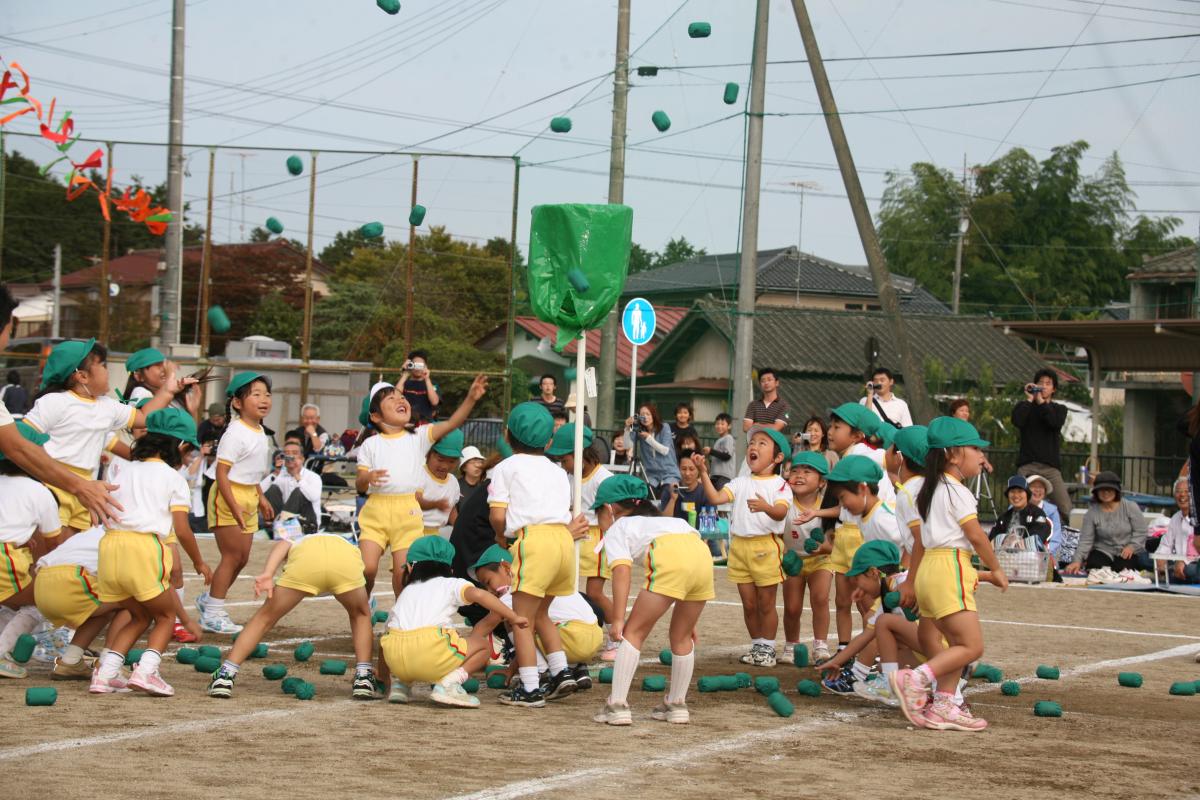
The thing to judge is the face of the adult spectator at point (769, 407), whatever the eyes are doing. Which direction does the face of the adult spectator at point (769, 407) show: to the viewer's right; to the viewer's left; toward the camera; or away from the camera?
toward the camera

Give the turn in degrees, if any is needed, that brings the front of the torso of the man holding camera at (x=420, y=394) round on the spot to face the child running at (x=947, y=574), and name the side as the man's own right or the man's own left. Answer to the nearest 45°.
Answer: approximately 45° to the man's own left

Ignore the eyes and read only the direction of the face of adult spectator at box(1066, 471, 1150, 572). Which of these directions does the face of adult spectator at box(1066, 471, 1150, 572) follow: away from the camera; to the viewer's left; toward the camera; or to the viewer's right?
toward the camera

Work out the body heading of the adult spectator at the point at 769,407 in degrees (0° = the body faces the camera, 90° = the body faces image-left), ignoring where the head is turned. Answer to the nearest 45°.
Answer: approximately 0°

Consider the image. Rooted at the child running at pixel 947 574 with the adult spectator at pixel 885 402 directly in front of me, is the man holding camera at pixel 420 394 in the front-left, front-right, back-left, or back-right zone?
front-left

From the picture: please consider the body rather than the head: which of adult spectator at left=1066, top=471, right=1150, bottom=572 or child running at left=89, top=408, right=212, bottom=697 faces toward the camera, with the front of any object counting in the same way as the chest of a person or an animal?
the adult spectator

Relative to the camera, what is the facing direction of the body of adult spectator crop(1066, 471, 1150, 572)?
toward the camera

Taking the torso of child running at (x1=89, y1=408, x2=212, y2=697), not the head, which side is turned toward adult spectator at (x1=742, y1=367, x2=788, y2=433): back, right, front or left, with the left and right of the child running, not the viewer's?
front

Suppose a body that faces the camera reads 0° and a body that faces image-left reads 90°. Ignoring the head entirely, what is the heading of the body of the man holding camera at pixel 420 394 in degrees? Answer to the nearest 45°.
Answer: approximately 0°

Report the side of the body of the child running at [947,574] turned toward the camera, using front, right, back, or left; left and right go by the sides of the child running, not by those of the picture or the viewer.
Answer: right
